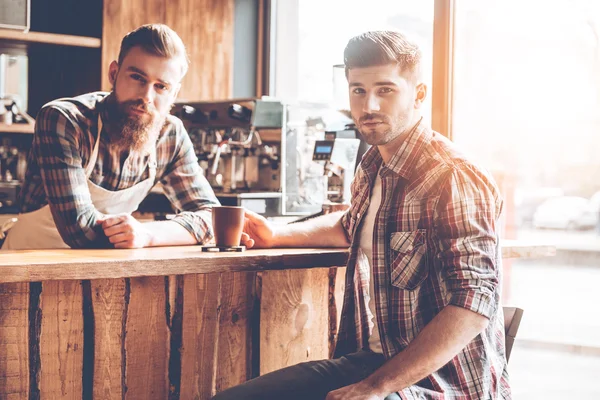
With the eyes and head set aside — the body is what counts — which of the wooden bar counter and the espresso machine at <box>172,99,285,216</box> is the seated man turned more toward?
the wooden bar counter

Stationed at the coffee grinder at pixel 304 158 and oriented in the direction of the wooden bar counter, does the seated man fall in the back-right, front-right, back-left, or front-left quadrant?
front-left

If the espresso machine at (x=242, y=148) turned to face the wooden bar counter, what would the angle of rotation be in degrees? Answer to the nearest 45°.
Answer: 0° — it already faces it

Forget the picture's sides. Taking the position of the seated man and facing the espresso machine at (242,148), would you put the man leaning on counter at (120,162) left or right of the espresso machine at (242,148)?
left

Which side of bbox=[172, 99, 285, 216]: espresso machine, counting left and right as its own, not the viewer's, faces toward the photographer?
front

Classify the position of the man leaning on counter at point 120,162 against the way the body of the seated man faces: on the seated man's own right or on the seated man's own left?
on the seated man's own right

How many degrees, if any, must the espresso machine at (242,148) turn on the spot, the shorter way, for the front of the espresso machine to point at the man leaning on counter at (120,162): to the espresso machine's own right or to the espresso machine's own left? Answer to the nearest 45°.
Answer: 0° — it already faces them

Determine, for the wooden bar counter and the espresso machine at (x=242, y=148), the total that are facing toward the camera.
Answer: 2

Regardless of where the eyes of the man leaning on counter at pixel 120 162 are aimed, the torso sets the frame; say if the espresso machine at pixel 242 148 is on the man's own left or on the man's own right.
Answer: on the man's own left

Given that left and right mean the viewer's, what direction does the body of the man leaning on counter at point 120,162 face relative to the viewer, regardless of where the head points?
facing the viewer and to the right of the viewer

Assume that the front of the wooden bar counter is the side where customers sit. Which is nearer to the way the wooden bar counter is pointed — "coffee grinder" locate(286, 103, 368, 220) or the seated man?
the seated man
